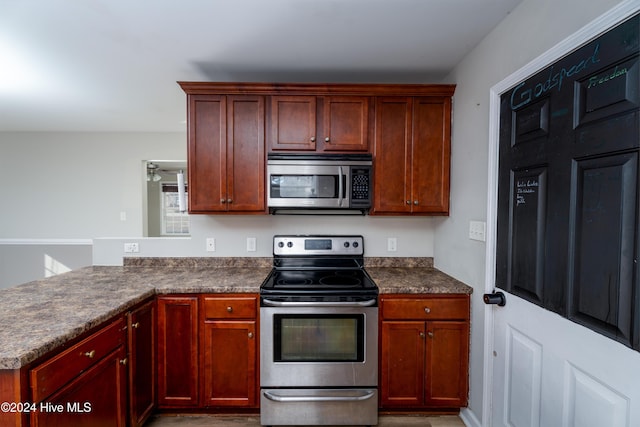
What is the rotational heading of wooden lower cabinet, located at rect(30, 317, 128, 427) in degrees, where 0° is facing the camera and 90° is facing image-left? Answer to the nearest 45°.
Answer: approximately 315°

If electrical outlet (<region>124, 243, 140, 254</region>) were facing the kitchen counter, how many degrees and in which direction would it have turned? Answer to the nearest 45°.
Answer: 0° — it already faces it

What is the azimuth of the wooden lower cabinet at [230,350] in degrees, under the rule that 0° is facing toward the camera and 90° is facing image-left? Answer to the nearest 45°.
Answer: approximately 0°

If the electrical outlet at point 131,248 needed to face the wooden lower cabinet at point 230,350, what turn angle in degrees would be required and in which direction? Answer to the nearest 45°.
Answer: approximately 45° to its left

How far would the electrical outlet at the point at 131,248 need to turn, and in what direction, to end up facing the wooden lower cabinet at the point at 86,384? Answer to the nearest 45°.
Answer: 0° — it already faces it

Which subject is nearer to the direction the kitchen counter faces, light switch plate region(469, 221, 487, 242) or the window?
the light switch plate
